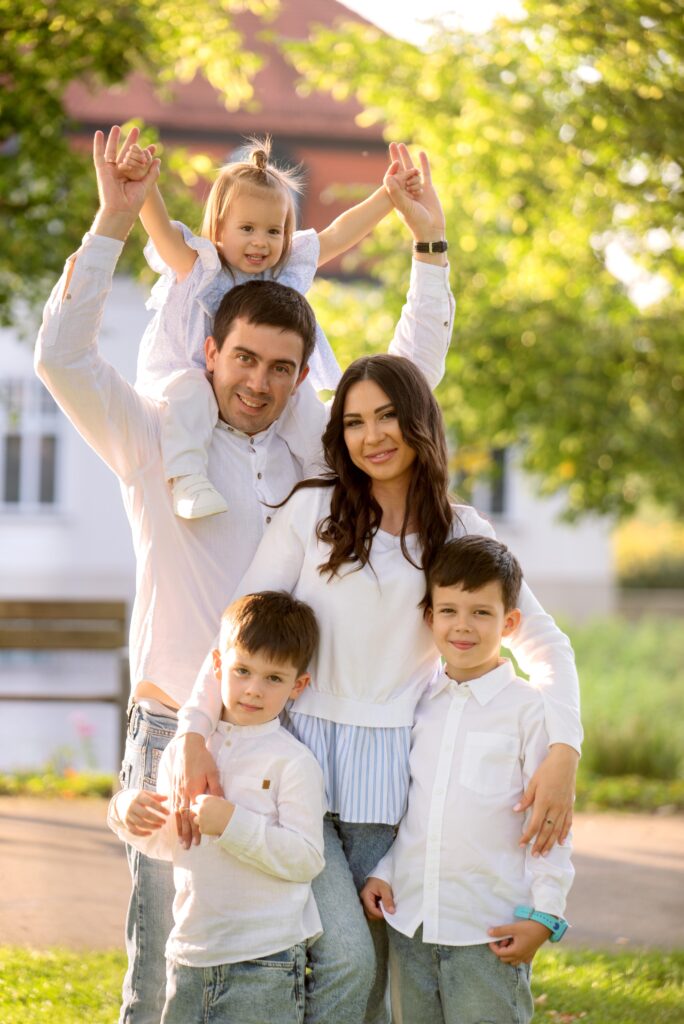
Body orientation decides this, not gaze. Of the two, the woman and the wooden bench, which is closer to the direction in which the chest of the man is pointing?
the woman

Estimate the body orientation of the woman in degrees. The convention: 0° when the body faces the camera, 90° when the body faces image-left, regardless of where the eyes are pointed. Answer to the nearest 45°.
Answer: approximately 0°

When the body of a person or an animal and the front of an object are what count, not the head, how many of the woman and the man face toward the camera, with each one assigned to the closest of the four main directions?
2

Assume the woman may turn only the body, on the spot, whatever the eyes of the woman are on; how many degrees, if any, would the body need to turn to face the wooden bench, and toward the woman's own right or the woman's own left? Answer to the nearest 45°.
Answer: approximately 180°

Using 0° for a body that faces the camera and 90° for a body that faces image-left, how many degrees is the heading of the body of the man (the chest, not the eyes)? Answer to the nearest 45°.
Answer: approximately 0°

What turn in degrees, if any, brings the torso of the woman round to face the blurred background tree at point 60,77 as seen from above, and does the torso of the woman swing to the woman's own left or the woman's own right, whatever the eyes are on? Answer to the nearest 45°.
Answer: approximately 135° to the woman's own right

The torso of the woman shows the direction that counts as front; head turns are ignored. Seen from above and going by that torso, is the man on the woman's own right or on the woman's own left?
on the woman's own right
